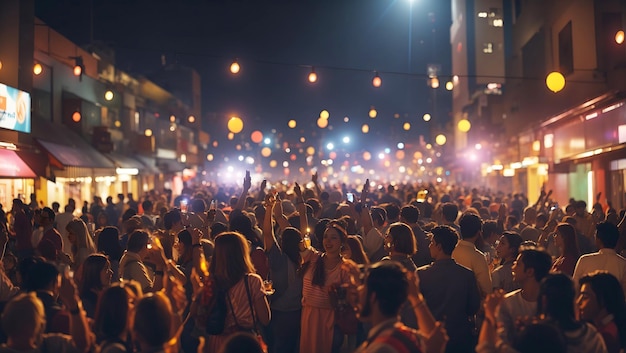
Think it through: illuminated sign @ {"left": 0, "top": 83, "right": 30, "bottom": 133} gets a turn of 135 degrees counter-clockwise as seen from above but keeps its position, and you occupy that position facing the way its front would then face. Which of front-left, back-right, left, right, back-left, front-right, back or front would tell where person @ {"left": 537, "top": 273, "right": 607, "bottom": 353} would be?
back

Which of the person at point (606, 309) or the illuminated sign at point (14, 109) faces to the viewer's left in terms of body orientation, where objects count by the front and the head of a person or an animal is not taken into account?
the person

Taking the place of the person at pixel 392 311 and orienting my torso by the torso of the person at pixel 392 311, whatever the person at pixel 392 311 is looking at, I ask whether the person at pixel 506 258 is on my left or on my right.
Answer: on my right

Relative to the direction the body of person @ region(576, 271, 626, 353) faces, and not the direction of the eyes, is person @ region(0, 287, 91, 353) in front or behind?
in front

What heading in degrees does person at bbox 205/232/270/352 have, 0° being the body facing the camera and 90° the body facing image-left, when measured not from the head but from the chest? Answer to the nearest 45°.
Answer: approximately 135°

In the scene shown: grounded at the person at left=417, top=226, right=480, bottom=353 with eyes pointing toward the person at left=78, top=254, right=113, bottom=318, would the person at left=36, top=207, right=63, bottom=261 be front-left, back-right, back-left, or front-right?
front-right

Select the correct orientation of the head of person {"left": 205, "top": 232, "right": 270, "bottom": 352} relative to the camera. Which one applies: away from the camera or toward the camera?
away from the camera

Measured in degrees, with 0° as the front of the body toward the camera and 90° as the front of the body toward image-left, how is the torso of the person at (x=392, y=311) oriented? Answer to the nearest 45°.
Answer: approximately 135°

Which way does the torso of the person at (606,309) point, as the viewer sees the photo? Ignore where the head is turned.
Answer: to the viewer's left
